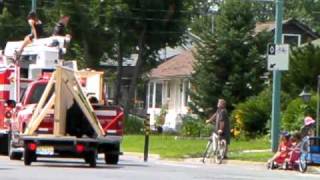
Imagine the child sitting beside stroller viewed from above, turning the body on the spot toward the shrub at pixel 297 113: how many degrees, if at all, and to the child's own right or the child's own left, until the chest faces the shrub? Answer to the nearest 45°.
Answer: approximately 135° to the child's own right

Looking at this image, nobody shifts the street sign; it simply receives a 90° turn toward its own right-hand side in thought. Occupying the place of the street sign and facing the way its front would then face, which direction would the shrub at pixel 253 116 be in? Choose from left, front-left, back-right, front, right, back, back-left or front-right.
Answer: right

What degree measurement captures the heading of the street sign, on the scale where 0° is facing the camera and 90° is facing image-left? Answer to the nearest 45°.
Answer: approximately 0°

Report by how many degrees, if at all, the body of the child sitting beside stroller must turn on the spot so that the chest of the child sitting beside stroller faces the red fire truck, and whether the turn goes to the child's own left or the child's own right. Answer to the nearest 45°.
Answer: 0° — they already face it

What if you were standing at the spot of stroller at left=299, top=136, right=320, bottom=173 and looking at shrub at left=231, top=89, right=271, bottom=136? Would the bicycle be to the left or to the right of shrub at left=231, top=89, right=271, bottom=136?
left

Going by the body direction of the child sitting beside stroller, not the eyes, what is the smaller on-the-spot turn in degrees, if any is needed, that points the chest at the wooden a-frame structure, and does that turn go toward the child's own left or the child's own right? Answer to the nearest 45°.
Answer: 0° — they already face it

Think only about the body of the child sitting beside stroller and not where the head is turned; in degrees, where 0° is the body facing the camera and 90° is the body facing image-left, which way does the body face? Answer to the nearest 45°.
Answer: approximately 45°
